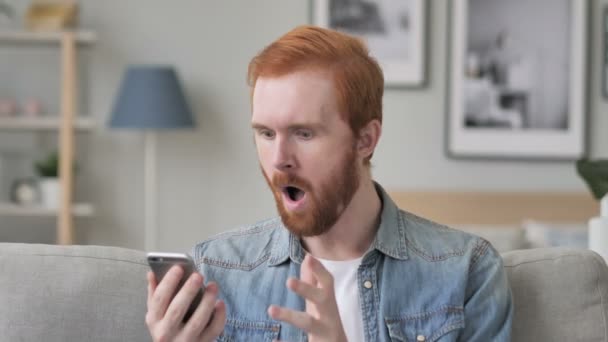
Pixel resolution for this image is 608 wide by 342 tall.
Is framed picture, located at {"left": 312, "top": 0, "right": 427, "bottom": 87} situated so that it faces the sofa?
yes

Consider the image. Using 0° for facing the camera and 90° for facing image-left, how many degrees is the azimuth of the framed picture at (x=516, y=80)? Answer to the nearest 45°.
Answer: approximately 0°

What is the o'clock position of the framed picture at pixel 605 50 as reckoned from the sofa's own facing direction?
The framed picture is roughly at 7 o'clock from the sofa.

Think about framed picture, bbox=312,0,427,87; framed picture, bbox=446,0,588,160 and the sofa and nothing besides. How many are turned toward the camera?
3

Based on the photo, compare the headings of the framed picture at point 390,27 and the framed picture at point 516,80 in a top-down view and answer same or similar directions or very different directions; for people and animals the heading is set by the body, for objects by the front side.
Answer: same or similar directions

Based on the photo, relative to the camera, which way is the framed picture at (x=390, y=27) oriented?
toward the camera

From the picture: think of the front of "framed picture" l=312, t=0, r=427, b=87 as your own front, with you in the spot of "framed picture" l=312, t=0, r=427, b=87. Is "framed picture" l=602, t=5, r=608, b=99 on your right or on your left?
on your left

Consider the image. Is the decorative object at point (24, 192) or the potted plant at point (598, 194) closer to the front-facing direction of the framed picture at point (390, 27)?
the potted plant

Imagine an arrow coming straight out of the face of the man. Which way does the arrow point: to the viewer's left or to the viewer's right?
to the viewer's left

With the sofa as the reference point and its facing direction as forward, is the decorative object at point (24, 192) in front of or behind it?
behind

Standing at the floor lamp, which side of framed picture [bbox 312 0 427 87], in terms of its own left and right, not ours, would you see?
right

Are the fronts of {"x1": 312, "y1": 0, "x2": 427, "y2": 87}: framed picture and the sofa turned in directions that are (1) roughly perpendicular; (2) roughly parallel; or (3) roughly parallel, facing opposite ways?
roughly parallel

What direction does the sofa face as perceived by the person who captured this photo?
facing the viewer

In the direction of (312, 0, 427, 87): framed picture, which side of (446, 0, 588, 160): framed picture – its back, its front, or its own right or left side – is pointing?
right

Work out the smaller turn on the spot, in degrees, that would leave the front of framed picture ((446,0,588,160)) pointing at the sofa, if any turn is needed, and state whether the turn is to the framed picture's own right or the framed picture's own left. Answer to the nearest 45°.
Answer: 0° — it already faces it

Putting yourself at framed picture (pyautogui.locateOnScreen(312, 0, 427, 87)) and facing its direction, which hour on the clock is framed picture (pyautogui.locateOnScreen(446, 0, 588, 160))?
framed picture (pyautogui.locateOnScreen(446, 0, 588, 160)) is roughly at 9 o'clock from framed picture (pyautogui.locateOnScreen(312, 0, 427, 87)).
